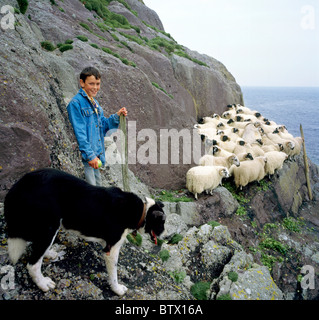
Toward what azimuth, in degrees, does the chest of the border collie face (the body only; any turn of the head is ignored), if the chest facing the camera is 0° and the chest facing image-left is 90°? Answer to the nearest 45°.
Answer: approximately 270°

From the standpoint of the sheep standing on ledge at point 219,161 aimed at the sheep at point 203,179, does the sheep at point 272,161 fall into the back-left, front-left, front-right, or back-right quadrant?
back-left

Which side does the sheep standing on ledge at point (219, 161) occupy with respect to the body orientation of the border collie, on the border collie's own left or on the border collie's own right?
on the border collie's own left

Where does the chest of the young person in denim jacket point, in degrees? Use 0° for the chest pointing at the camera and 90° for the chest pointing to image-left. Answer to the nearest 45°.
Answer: approximately 315°
